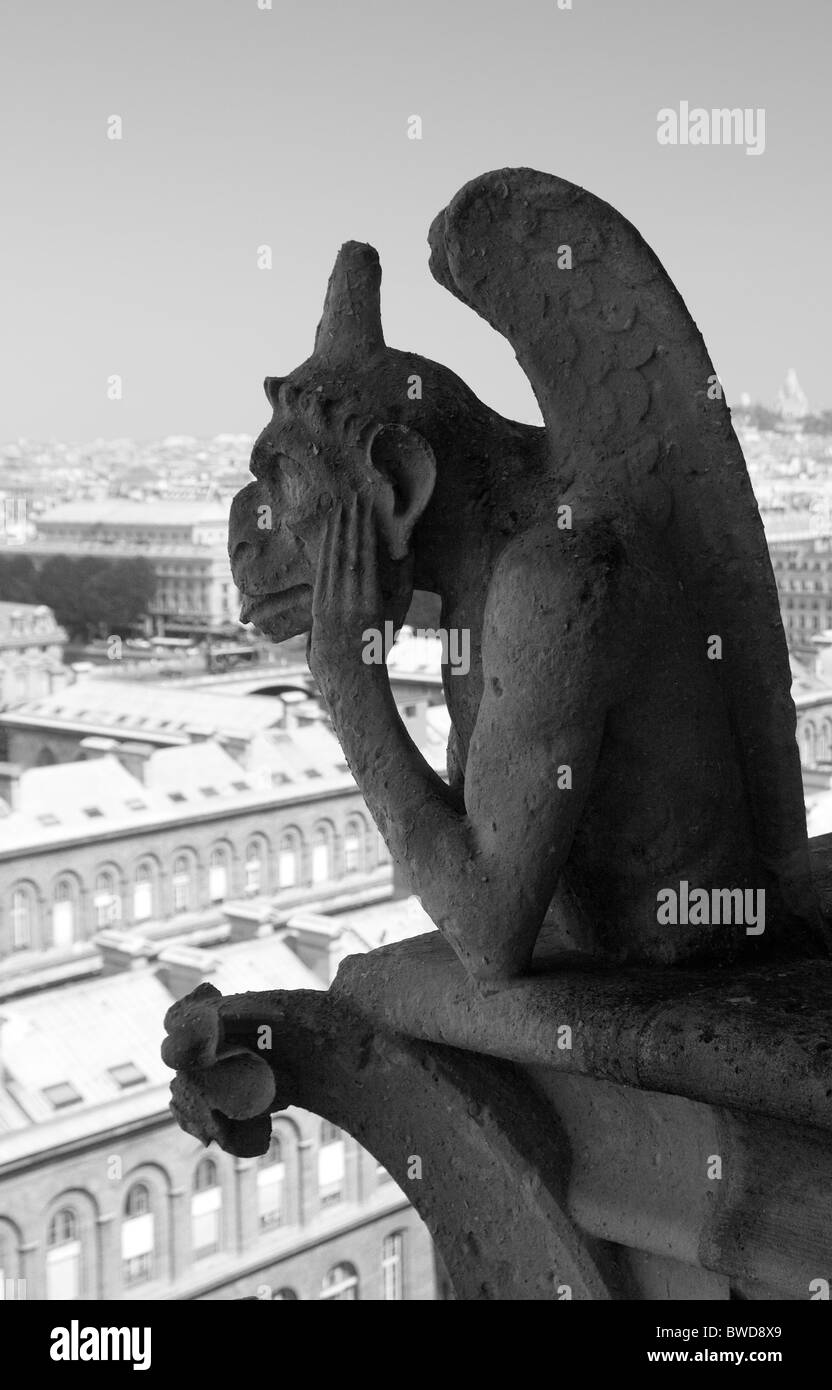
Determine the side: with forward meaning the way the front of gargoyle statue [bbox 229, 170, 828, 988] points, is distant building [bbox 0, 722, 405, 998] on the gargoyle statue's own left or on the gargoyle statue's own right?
on the gargoyle statue's own right

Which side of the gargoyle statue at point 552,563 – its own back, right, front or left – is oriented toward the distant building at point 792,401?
right

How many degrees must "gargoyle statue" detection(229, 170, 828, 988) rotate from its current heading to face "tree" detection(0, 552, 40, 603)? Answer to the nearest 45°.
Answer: approximately 90° to its right

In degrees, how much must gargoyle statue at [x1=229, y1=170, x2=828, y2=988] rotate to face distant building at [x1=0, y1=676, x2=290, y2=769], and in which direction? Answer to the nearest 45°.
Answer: approximately 90° to its right

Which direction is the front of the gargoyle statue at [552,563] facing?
to the viewer's left

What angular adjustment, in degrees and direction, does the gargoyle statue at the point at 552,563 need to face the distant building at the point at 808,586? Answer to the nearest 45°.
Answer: approximately 90° to its right

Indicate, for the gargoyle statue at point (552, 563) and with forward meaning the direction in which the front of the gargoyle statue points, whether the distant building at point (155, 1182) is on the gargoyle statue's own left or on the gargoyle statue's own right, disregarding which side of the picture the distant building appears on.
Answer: on the gargoyle statue's own right

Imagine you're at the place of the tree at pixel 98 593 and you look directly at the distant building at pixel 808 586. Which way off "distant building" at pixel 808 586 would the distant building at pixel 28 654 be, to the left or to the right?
right
